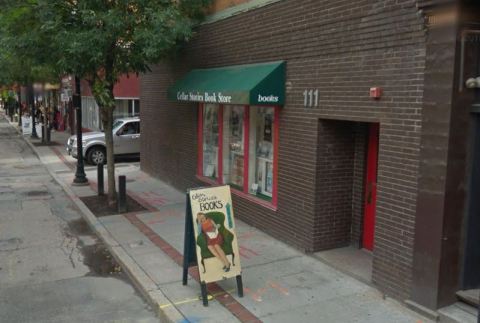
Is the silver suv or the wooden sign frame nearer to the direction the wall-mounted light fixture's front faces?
the wooden sign frame

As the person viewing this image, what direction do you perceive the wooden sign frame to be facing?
facing the viewer and to the right of the viewer

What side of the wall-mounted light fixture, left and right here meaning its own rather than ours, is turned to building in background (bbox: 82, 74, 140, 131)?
right

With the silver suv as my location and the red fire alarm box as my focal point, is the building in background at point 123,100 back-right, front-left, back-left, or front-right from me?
back-left

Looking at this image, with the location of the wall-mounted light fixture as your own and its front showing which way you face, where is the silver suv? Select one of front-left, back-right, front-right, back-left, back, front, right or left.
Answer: right

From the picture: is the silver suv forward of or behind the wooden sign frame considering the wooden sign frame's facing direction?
behind

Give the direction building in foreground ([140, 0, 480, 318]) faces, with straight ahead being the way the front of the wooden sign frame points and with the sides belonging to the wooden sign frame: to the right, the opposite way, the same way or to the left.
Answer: to the right

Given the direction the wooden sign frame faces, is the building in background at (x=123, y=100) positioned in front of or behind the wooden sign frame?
behind

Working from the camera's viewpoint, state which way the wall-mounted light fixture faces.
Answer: facing the viewer and to the left of the viewer

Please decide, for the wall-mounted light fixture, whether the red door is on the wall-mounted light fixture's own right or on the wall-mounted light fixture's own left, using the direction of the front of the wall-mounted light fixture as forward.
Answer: on the wall-mounted light fixture's own right

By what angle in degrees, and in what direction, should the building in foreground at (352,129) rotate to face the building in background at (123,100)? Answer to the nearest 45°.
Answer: approximately 90° to its right

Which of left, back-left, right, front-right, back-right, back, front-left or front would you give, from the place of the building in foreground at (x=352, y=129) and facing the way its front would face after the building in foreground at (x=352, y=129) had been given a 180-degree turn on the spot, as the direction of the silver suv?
left

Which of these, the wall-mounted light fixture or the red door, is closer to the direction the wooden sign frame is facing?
the wall-mounted light fixture
